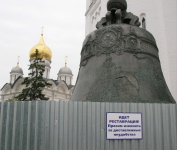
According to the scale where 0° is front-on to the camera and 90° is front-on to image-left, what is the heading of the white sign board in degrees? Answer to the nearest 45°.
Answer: approximately 0°

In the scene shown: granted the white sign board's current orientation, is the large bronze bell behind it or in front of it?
behind

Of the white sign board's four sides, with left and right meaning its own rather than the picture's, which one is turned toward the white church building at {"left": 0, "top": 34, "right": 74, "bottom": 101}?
back
